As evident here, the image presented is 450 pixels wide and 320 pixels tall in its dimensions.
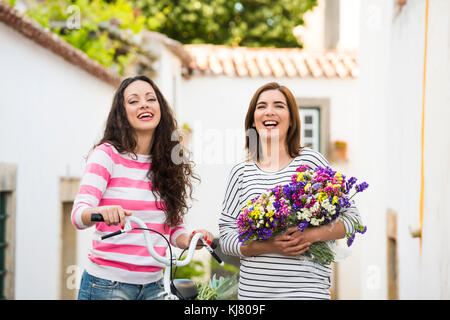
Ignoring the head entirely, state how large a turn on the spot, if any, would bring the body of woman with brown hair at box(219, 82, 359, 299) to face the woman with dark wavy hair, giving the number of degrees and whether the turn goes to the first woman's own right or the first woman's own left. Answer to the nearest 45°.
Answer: approximately 90° to the first woman's own right

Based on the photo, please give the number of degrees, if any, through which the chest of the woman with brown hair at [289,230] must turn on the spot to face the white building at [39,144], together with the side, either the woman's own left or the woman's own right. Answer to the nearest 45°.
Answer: approximately 135° to the woman's own right

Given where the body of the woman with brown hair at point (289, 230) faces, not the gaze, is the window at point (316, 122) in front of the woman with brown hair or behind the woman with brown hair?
behind

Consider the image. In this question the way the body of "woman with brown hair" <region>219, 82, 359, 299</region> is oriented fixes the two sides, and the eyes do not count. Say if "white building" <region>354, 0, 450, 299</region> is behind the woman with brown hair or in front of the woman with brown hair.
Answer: behind

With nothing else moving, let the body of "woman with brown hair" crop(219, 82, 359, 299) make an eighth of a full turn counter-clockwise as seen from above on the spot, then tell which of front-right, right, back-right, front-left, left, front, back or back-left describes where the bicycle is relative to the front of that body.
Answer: right

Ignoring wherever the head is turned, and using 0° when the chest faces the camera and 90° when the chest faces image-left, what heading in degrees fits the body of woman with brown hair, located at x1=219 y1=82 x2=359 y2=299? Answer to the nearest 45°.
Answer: approximately 0°
